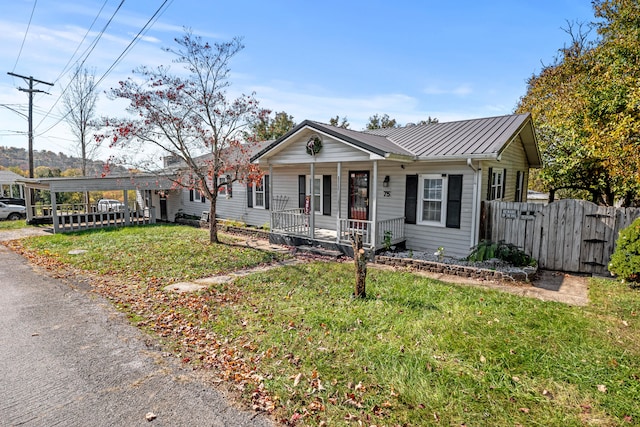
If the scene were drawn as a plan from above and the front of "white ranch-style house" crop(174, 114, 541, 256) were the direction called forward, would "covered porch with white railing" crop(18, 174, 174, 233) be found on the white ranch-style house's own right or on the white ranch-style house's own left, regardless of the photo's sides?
on the white ranch-style house's own right

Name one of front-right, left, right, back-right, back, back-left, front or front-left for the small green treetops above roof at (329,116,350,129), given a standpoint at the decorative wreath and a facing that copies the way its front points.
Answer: back-right

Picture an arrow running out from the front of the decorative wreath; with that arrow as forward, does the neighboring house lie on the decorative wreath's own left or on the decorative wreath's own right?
on the decorative wreath's own right

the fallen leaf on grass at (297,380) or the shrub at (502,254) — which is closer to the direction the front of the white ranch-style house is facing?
the fallen leaf on grass

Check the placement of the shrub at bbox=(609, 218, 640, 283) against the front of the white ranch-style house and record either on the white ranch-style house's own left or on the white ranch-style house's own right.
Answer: on the white ranch-style house's own left

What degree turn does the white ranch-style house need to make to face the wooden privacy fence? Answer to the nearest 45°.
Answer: approximately 90° to its left

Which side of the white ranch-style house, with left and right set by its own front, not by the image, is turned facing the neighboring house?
right

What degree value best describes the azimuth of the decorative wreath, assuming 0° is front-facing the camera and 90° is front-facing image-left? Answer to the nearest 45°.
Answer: approximately 45°

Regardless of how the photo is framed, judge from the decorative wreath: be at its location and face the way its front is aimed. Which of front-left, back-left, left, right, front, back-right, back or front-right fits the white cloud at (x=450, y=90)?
back

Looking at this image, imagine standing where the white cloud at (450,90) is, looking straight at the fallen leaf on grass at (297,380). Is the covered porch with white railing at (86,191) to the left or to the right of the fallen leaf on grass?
right

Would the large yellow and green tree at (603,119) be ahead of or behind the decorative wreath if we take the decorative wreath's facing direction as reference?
behind
